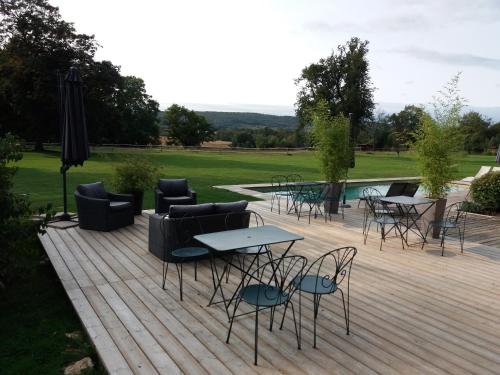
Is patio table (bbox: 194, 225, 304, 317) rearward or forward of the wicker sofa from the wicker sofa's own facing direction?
rearward

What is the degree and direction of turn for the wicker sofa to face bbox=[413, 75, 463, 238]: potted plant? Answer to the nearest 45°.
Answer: approximately 135° to its right

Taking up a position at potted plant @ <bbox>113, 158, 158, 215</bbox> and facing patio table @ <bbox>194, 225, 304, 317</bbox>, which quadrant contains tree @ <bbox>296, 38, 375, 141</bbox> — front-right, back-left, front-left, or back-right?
back-left

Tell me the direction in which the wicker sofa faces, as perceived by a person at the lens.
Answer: facing away from the viewer and to the left of the viewer

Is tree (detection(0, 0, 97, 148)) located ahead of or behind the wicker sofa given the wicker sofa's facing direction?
ahead

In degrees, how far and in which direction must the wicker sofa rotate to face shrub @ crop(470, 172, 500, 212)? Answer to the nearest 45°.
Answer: approximately 90° to its right

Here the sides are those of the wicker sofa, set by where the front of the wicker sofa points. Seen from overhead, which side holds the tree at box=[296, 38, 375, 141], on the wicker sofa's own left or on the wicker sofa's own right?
on the wicker sofa's own right

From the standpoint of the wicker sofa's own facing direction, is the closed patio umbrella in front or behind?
in front

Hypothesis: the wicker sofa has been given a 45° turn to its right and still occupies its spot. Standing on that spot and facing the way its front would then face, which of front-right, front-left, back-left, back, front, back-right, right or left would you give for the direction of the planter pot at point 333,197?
front-right

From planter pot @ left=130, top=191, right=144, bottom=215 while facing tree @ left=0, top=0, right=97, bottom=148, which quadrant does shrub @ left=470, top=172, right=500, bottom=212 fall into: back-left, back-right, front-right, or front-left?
back-right

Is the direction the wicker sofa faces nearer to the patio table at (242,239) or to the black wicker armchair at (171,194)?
the black wicker armchair
